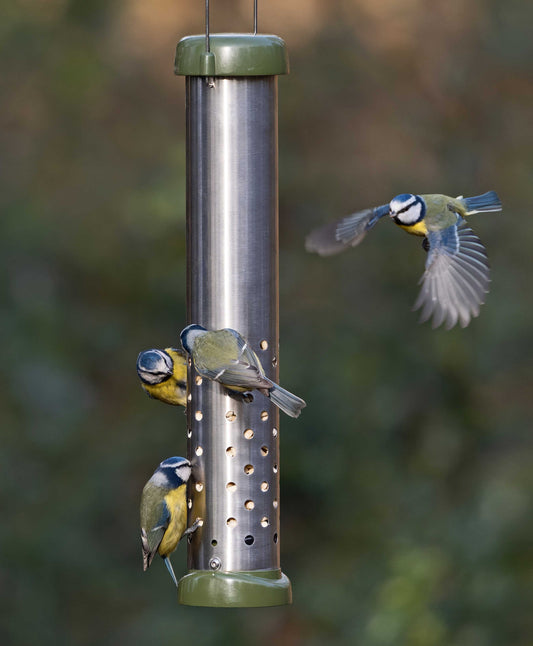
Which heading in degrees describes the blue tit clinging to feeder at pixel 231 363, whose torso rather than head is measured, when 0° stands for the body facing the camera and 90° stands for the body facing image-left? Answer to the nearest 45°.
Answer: approximately 135°

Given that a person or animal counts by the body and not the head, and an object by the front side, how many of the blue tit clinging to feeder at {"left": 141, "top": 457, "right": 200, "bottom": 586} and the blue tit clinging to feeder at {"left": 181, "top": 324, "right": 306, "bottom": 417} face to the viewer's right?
1

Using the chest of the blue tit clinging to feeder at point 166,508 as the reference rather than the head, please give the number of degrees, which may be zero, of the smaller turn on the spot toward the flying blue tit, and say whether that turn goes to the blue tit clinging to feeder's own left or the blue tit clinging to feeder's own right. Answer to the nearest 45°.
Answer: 0° — it already faces it

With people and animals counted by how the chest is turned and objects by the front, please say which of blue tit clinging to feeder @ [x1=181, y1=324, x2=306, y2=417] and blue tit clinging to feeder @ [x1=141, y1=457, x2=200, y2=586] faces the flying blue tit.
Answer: blue tit clinging to feeder @ [x1=141, y1=457, x2=200, y2=586]

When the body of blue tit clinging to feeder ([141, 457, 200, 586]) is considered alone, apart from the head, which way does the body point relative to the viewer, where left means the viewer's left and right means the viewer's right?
facing to the right of the viewer
